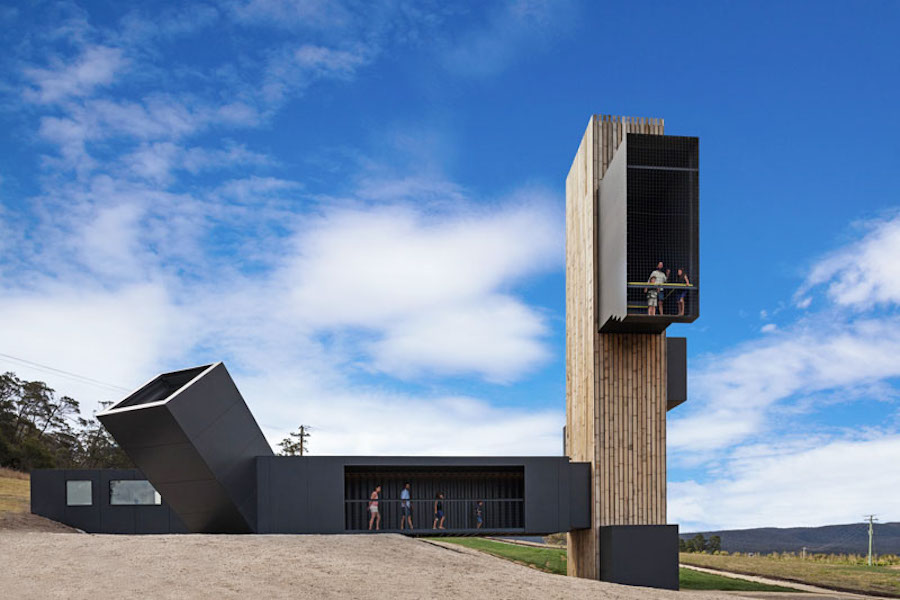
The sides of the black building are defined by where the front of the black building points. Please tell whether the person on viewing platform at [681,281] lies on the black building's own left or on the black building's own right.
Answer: on the black building's own left

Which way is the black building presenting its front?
toward the camera

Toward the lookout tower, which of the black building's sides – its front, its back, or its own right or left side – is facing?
left

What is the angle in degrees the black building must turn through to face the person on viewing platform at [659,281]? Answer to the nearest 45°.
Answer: approximately 90° to its left
